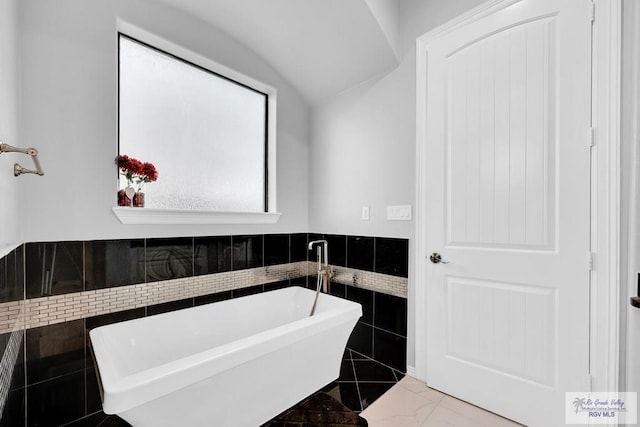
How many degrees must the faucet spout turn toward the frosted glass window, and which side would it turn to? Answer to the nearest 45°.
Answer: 0° — it already faces it

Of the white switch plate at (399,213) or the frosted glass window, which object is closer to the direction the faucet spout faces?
the frosted glass window

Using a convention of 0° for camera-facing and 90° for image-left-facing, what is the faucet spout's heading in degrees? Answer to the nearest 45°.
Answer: approximately 90°

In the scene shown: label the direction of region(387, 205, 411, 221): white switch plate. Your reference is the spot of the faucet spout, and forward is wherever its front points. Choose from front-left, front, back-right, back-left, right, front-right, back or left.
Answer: back-left

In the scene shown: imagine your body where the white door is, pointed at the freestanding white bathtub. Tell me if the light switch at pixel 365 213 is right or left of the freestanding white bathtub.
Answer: right

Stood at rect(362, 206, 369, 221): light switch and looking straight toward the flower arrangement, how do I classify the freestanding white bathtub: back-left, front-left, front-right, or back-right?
front-left

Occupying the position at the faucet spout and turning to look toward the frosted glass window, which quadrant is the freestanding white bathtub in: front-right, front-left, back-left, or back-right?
front-left

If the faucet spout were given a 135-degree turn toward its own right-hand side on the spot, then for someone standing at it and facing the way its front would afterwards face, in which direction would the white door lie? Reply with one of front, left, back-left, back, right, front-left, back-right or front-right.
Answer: right
